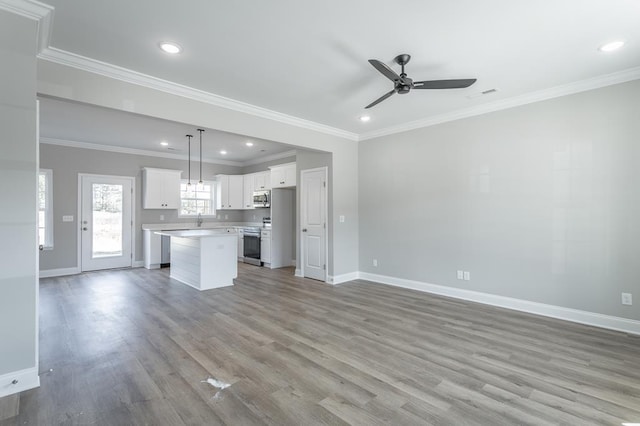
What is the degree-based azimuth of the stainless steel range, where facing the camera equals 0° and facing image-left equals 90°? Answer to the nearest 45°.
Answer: approximately 45°

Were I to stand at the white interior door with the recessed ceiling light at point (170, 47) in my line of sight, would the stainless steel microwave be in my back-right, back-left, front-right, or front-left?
back-right

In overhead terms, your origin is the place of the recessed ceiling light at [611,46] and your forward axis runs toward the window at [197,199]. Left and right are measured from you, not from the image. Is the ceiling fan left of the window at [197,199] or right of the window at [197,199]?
left

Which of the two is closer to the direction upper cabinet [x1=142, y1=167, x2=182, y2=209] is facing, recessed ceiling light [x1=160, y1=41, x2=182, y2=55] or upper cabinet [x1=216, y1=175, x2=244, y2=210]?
the recessed ceiling light

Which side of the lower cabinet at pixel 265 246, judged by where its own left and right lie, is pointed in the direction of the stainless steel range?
right

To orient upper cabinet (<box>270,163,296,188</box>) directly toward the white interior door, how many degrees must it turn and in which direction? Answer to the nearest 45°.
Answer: approximately 90° to its left

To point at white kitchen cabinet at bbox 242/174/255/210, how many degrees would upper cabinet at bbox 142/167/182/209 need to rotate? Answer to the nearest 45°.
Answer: approximately 90° to its left

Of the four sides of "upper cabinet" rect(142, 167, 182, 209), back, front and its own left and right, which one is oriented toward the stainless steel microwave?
left

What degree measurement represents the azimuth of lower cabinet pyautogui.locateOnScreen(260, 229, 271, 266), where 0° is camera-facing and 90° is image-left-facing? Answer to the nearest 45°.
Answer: approximately 45°

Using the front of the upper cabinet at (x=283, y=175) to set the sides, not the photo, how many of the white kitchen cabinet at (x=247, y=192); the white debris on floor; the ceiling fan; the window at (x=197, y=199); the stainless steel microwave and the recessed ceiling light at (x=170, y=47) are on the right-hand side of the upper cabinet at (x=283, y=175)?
3

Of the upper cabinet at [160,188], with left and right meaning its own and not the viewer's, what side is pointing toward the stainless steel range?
left
